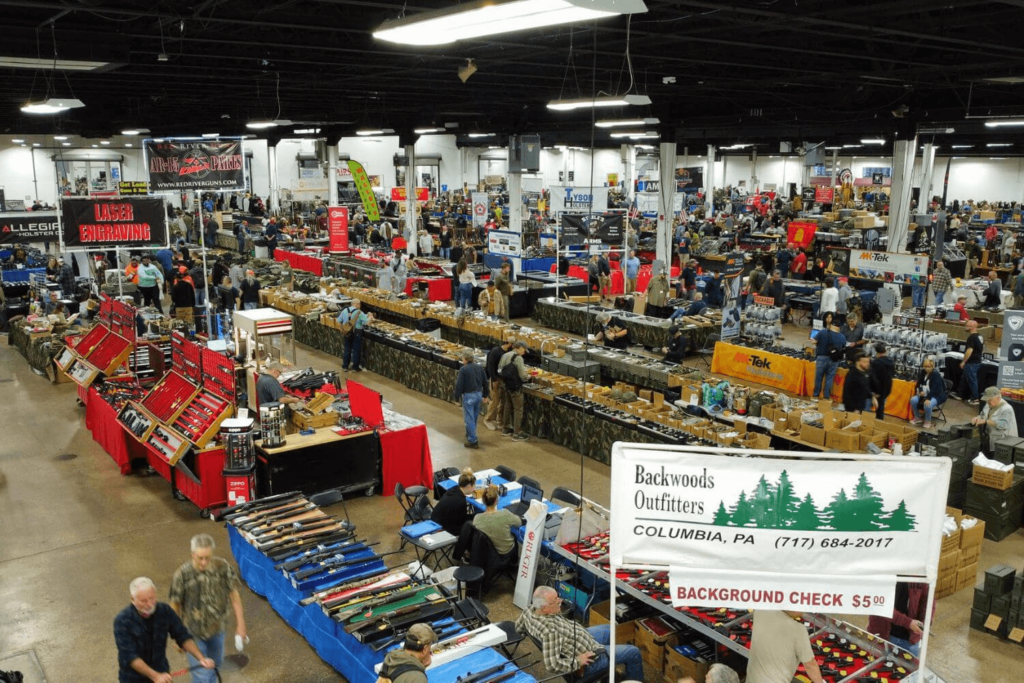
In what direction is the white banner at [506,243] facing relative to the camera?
toward the camera

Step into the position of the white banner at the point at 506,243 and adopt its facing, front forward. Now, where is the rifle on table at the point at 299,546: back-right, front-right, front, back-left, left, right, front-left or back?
front

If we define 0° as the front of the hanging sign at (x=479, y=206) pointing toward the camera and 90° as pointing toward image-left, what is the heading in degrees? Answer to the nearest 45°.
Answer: approximately 0°

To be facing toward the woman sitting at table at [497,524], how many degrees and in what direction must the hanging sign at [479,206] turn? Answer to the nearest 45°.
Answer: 0° — it already faces them

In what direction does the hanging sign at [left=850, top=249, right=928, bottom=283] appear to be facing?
toward the camera

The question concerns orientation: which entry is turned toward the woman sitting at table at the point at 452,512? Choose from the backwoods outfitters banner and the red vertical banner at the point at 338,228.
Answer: the red vertical banner

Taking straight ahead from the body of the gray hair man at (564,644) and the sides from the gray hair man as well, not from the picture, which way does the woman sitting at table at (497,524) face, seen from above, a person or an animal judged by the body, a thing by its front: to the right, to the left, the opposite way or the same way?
to the left

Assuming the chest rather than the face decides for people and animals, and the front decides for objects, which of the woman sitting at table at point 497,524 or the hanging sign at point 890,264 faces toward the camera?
the hanging sign

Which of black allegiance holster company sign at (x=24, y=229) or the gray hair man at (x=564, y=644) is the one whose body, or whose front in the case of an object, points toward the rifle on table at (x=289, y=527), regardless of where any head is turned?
the black allegiance holster company sign

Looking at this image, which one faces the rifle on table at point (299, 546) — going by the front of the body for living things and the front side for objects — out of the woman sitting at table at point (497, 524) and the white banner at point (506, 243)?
the white banner

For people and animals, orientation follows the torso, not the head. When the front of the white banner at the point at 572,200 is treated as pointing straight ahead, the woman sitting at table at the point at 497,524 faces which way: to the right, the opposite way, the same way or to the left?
the opposite way

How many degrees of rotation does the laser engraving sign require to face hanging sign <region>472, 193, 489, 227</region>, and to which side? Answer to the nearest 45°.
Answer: approximately 135° to its left

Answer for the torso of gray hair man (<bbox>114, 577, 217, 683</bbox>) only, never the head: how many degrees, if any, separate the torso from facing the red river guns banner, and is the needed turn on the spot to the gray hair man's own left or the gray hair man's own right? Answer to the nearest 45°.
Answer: approximately 135° to the gray hair man's own left

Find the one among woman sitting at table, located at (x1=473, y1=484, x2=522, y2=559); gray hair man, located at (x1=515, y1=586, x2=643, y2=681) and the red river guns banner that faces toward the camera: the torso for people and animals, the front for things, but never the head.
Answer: the red river guns banner

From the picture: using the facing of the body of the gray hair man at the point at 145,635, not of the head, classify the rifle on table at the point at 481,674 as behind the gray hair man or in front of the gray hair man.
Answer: in front

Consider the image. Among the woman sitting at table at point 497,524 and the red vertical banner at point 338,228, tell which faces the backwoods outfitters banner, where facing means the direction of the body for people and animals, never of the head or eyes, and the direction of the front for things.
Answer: the red vertical banner

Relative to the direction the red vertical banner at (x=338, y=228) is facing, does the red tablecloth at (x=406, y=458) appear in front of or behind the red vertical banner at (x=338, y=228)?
in front

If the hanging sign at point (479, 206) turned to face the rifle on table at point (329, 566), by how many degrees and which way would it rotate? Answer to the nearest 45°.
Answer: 0° — it already faces it

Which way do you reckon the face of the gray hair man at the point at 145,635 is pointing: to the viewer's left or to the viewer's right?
to the viewer's right
